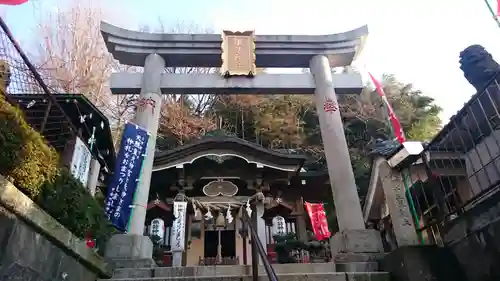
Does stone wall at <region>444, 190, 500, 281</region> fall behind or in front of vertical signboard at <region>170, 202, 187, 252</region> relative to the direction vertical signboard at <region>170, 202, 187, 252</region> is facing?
in front

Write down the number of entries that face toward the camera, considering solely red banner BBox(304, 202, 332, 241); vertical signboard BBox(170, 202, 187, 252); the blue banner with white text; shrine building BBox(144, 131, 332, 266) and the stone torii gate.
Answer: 5

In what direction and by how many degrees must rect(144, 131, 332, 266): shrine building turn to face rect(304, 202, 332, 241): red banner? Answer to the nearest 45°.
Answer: approximately 90° to its left

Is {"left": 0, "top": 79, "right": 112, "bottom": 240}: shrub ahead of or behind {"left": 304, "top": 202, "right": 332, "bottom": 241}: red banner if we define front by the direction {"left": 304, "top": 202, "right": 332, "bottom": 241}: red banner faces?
ahead

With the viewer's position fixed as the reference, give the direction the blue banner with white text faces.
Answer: facing the viewer

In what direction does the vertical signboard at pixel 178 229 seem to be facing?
toward the camera

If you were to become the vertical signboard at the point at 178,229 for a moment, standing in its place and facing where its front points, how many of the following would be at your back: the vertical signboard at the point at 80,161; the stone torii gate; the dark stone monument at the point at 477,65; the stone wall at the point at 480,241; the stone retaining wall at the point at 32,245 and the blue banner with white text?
0

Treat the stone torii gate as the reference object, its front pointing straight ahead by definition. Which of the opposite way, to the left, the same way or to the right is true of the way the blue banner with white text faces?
the same way

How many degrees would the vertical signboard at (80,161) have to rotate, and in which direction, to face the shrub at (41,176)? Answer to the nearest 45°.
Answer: approximately 45° to its right

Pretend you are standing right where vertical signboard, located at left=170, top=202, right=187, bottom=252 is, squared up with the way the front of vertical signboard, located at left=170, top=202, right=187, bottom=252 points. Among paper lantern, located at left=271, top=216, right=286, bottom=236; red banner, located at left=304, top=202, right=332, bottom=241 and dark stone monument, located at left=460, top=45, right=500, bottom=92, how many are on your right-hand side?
0

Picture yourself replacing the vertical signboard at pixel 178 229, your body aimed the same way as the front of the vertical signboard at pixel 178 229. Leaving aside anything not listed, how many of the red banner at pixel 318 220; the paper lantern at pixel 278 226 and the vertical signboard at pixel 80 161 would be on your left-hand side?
2

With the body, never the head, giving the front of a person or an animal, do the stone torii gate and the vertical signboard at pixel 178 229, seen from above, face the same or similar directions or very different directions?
same or similar directions

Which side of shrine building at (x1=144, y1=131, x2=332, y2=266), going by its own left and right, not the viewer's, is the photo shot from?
front

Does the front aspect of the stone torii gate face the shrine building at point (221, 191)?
no

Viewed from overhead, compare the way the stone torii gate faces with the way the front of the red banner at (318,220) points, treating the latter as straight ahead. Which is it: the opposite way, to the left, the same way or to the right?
the same way

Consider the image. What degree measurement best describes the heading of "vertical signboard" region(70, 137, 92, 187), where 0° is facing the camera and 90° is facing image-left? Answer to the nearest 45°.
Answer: approximately 315°

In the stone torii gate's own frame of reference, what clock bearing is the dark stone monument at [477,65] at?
The dark stone monument is roughly at 10 o'clock from the stone torii gate.

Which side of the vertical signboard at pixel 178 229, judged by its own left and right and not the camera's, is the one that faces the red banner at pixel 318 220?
left

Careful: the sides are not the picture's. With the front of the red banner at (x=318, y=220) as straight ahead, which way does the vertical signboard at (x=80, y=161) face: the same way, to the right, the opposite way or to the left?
to the left

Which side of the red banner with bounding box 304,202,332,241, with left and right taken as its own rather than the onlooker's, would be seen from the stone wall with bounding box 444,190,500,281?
front
